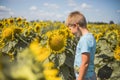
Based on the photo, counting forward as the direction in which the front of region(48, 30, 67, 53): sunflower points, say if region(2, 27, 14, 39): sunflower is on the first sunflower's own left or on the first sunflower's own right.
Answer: on the first sunflower's own right

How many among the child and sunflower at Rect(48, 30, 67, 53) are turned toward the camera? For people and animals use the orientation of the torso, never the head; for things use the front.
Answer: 1

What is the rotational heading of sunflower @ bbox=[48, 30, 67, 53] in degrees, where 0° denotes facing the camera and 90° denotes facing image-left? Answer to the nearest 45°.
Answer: approximately 0°

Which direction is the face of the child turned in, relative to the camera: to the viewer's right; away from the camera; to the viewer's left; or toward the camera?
to the viewer's left

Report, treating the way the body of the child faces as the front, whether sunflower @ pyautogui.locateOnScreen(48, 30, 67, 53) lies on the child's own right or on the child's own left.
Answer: on the child's own right

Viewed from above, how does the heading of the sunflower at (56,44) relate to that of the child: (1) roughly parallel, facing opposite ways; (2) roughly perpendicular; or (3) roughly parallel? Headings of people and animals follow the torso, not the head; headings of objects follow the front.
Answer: roughly perpendicular

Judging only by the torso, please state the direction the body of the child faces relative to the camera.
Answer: to the viewer's left
